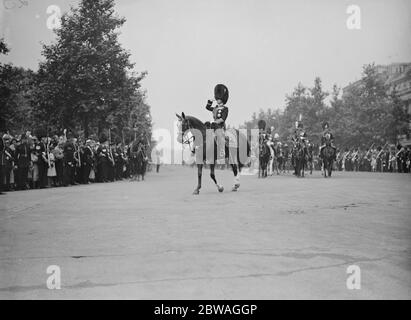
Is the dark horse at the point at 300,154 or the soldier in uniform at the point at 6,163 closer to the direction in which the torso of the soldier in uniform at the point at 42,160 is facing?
the dark horse

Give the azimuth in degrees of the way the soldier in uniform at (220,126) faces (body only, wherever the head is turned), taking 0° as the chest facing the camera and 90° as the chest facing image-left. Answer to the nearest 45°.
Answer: approximately 45°

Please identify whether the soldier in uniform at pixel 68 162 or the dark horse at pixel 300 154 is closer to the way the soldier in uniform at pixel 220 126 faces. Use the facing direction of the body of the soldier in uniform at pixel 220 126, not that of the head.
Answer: the soldier in uniform

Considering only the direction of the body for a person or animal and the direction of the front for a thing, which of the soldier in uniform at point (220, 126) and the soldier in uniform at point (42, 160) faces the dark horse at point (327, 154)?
the soldier in uniform at point (42, 160)

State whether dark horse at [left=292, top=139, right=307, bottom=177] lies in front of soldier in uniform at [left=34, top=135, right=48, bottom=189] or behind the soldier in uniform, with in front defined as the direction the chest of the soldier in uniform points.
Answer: in front

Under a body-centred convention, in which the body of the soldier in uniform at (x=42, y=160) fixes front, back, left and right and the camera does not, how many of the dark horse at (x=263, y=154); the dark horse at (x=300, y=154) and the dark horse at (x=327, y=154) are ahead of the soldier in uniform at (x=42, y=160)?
3

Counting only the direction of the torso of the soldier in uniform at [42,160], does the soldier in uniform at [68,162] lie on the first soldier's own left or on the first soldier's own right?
on the first soldier's own left

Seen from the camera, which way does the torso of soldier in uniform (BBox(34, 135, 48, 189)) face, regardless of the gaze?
to the viewer's right

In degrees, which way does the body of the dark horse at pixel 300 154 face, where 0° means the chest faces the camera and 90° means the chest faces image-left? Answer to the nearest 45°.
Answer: approximately 0°

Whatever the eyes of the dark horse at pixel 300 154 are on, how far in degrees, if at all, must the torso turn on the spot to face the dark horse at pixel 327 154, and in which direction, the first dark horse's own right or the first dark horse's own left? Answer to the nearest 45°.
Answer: approximately 45° to the first dark horse's own left

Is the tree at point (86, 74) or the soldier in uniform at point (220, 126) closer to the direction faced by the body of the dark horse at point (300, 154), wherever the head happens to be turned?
the soldier in uniform

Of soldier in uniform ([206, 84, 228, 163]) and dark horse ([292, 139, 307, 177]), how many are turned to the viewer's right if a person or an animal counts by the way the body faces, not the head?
0

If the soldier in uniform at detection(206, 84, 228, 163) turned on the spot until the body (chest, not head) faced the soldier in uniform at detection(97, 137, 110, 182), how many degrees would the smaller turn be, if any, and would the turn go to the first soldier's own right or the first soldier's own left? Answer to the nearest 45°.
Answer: approximately 90° to the first soldier's own right

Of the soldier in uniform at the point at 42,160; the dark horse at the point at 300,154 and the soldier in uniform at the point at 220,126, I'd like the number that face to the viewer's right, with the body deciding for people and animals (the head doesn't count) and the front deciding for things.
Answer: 1
